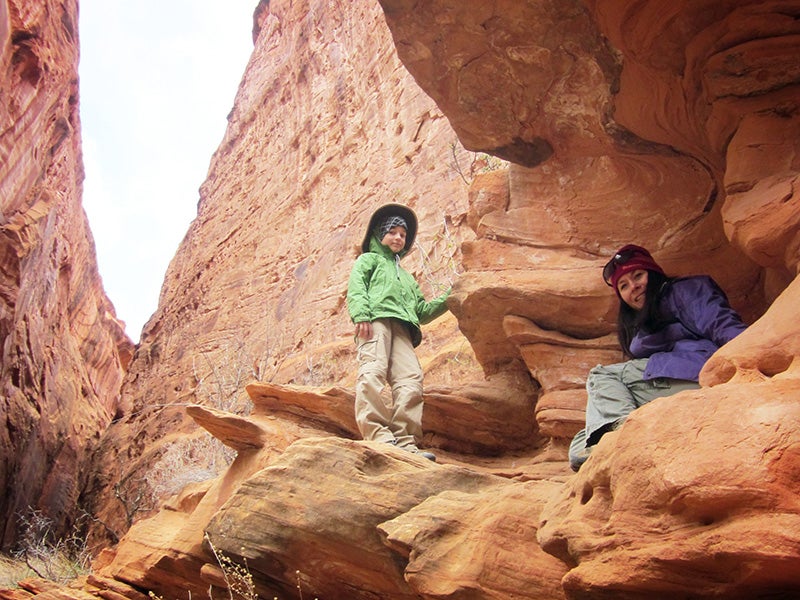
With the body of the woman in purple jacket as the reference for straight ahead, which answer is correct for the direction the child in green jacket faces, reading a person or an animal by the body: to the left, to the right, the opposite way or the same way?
to the left

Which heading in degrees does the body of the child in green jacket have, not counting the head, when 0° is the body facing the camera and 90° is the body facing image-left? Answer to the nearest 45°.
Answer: approximately 315°

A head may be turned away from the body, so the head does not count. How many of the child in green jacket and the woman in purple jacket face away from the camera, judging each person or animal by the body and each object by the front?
0

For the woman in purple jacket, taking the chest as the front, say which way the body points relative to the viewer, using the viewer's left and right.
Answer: facing the viewer and to the left of the viewer
